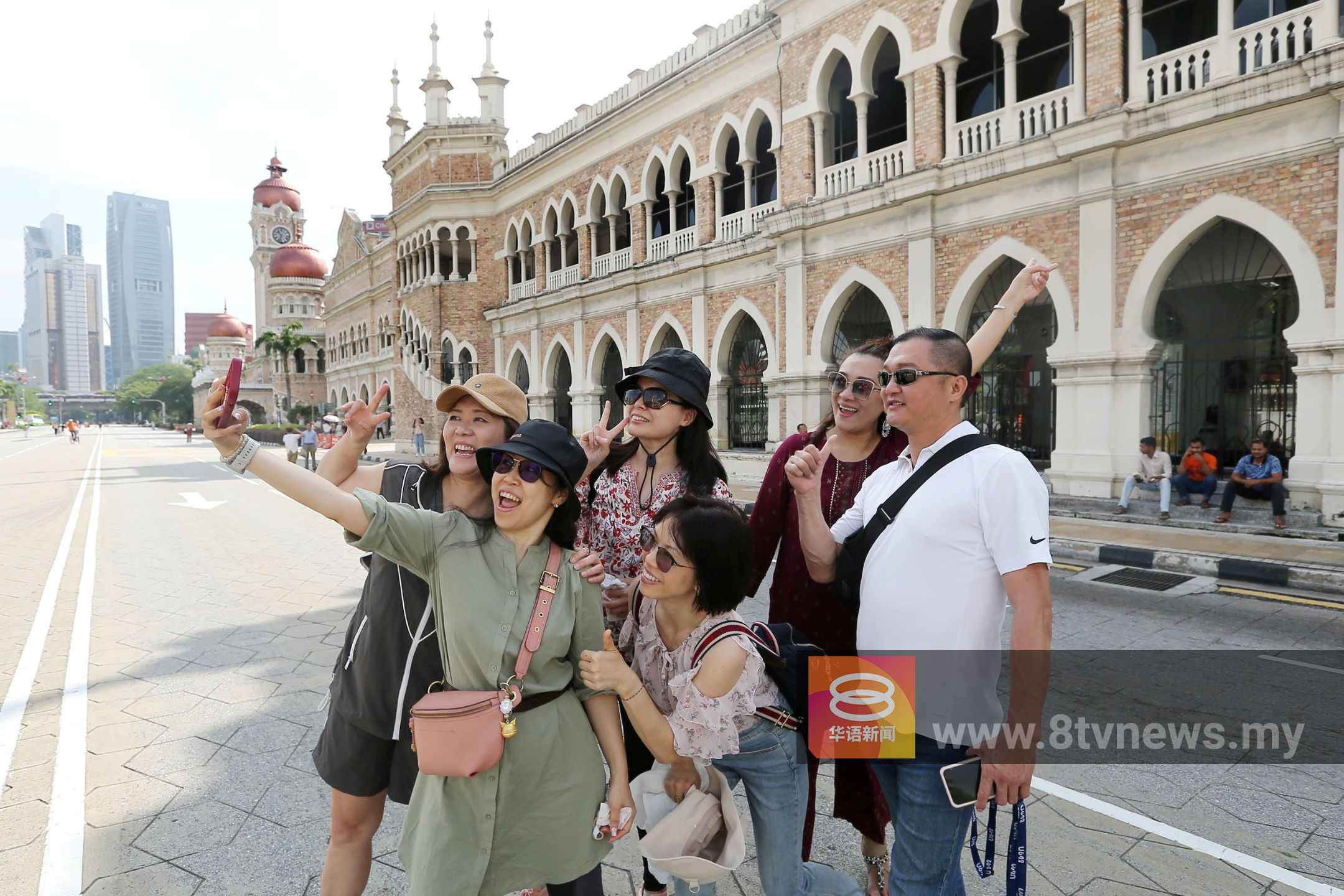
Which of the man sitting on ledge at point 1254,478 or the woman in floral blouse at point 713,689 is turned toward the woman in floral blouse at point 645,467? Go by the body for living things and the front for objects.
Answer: the man sitting on ledge

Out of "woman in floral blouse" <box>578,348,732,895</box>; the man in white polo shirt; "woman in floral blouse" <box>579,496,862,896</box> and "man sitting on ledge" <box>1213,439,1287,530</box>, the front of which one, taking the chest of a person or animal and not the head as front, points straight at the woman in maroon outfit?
the man sitting on ledge

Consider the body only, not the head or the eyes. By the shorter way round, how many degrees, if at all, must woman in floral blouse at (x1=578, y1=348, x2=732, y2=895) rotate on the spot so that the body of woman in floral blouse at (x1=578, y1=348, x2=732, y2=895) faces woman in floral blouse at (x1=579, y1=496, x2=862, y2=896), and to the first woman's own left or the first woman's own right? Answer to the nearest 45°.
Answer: approximately 45° to the first woman's own left

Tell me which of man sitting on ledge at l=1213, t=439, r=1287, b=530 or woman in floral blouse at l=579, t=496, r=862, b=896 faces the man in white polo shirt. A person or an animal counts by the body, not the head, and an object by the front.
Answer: the man sitting on ledge

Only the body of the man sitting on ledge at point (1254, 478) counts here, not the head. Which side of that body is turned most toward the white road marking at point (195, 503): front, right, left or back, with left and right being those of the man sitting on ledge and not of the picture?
right

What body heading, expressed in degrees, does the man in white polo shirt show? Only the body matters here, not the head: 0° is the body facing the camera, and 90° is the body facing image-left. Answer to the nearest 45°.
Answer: approximately 45°

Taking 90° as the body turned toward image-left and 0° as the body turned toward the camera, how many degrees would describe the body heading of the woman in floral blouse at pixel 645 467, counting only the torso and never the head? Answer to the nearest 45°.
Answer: approximately 45°

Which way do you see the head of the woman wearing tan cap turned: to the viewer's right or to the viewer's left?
to the viewer's left
